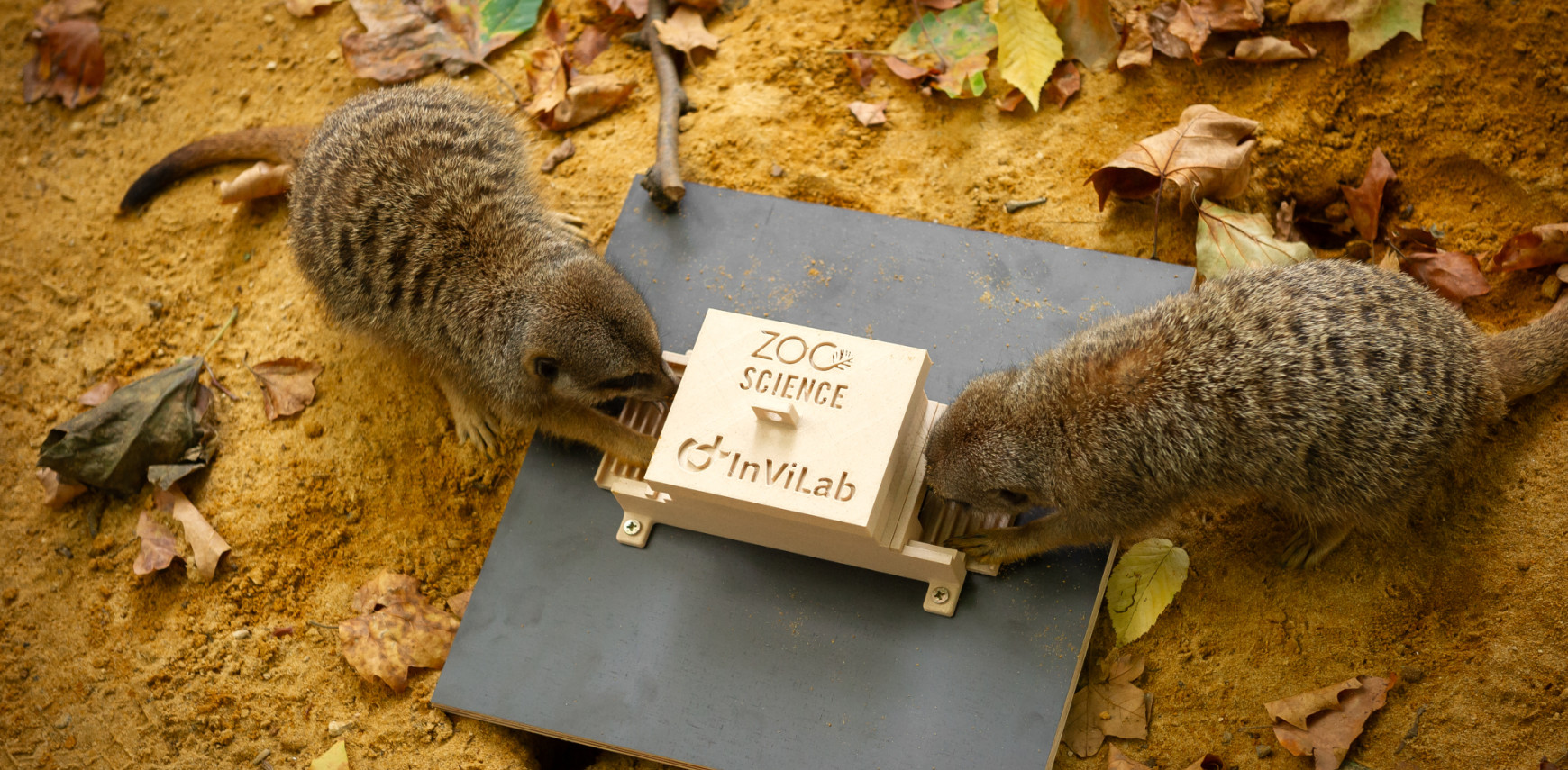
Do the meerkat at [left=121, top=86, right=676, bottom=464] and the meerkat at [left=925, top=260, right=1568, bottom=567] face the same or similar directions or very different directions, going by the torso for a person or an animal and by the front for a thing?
very different directions

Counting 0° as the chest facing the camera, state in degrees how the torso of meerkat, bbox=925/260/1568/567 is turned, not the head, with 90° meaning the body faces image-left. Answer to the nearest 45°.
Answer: approximately 90°

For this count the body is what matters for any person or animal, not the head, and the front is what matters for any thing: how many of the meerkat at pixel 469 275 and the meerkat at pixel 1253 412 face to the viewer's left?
1

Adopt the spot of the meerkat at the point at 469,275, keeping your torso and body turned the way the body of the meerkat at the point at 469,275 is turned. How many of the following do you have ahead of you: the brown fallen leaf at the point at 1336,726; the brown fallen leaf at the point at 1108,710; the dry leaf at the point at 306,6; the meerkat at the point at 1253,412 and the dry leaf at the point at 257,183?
3

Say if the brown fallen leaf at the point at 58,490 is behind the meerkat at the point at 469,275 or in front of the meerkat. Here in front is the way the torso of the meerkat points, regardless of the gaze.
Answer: behind

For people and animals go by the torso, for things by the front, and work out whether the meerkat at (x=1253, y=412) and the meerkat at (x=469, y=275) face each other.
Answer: yes

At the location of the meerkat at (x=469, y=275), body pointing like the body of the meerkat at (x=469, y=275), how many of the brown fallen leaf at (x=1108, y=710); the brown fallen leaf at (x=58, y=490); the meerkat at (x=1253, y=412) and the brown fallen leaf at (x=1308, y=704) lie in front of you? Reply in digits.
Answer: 3

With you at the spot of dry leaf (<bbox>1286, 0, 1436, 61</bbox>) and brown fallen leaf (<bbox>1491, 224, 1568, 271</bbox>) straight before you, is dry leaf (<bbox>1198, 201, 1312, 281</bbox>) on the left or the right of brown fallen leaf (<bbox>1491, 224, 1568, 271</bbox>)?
right

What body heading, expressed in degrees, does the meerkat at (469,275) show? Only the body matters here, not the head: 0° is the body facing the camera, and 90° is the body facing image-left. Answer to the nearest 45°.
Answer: approximately 315°

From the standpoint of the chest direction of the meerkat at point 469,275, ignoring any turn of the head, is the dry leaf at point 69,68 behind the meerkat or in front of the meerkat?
behind
